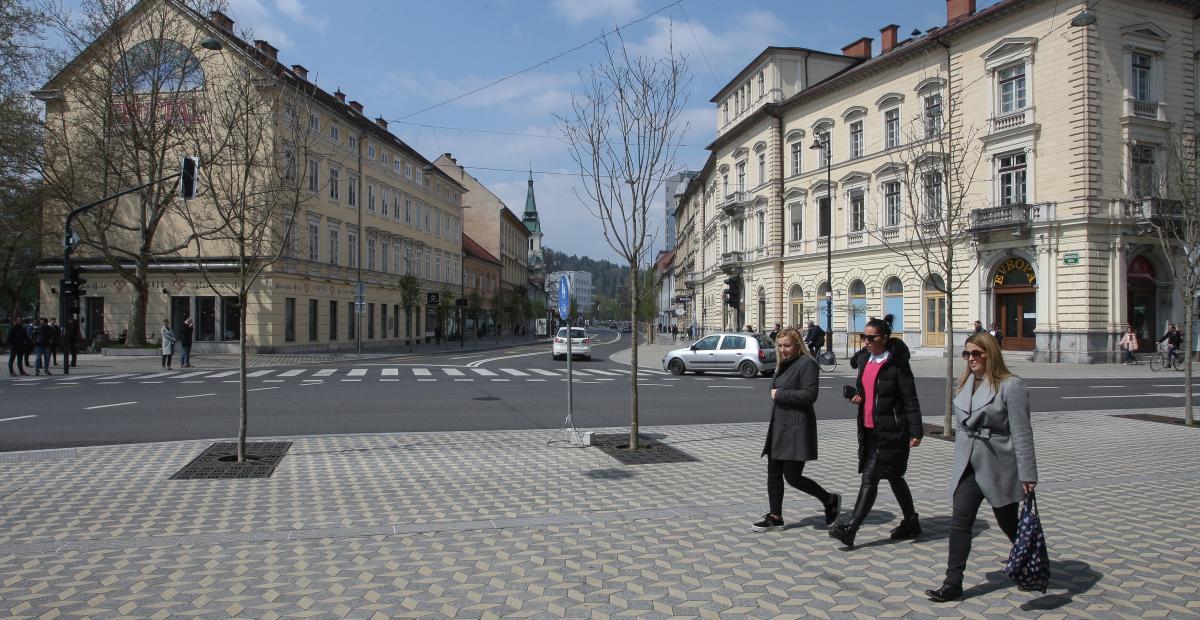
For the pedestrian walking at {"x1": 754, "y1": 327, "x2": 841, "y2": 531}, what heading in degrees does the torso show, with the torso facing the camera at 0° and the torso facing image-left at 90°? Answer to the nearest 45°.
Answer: approximately 90°

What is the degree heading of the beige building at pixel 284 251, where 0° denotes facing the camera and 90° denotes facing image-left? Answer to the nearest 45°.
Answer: approximately 315°

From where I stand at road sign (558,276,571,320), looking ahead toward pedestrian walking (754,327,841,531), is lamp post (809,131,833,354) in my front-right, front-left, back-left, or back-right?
back-left

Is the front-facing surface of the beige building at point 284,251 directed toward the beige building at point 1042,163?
yes

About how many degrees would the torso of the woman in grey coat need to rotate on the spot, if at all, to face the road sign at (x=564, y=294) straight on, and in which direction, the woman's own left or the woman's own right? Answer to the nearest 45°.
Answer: approximately 90° to the woman's own right

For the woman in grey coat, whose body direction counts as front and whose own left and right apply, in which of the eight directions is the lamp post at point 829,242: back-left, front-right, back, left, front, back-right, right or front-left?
back-right

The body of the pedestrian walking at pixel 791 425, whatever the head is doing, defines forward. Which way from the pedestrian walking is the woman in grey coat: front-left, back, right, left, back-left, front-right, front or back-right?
back-left

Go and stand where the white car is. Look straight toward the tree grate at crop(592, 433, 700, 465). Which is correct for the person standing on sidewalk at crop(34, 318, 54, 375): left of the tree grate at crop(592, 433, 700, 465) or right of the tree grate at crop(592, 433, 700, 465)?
right

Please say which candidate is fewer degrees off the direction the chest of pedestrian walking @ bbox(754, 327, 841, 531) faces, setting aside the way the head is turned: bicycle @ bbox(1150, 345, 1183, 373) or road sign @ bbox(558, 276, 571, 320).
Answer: the road sign

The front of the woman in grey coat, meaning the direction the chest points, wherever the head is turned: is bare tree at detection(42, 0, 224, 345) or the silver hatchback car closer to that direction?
the bare tree

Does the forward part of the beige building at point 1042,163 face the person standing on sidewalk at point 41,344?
yes
